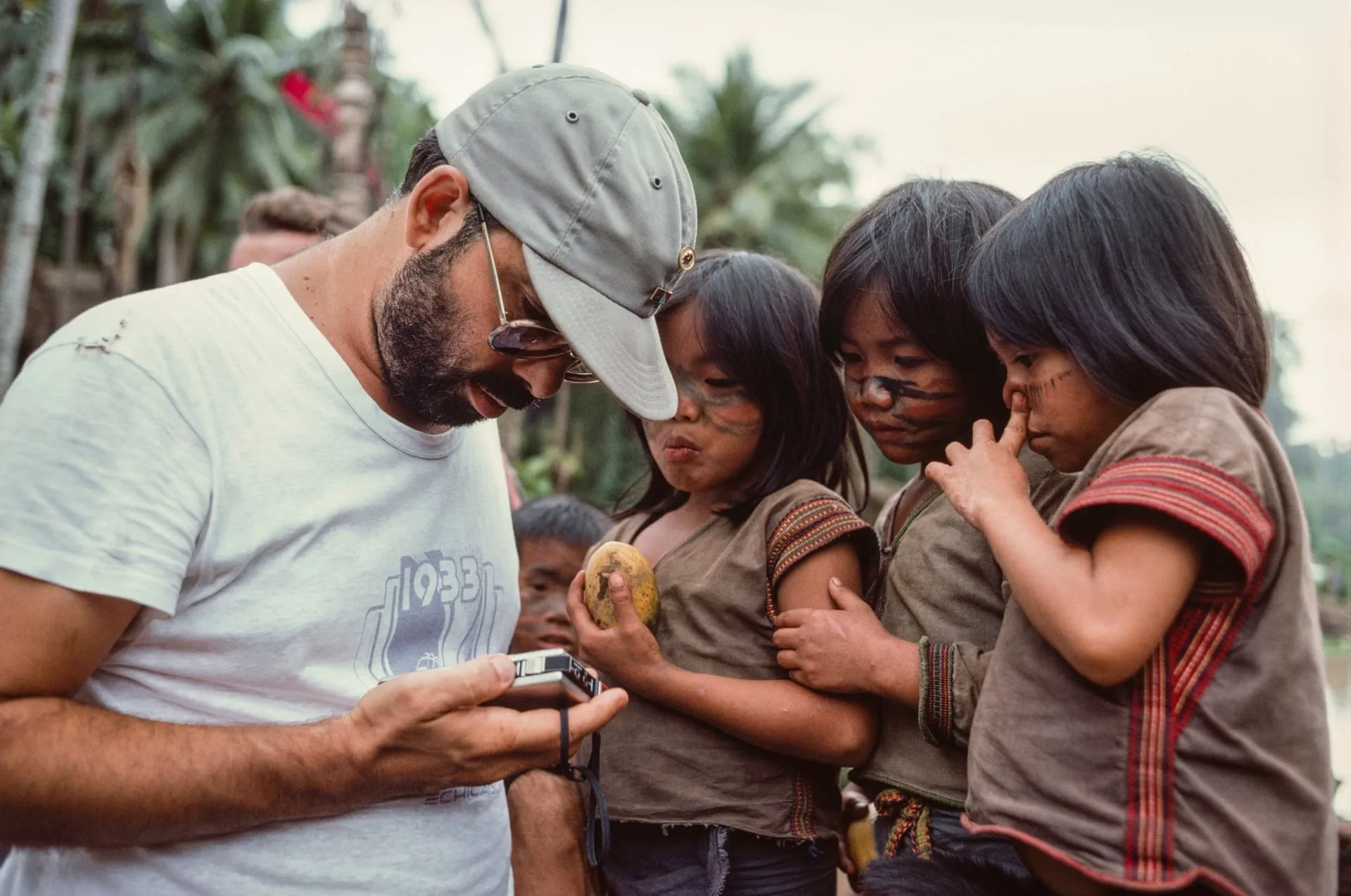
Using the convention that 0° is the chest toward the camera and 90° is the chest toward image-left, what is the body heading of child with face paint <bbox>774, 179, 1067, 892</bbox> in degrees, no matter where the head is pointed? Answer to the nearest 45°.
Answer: approximately 45°

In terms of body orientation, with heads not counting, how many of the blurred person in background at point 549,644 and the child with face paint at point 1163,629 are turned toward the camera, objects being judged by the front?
1

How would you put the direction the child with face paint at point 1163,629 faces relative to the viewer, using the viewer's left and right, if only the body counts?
facing to the left of the viewer

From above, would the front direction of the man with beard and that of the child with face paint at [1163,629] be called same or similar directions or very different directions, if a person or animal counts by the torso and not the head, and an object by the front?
very different directions

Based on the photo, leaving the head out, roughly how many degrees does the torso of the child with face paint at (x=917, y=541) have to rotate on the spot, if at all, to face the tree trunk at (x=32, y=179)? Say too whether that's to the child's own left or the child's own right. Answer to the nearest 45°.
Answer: approximately 90° to the child's own right

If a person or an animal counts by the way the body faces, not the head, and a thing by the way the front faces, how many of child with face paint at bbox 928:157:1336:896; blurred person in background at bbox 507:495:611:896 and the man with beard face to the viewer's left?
1

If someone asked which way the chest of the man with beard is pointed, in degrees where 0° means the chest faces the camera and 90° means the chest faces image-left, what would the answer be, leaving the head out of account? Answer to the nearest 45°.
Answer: approximately 315°

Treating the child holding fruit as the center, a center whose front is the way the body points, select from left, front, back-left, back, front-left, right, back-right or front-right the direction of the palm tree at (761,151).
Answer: back-right

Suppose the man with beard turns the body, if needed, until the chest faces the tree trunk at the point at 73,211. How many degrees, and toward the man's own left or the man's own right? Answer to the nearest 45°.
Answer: approximately 135° to the man's own left

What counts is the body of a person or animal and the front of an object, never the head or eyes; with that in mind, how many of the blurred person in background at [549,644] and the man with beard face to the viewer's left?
0

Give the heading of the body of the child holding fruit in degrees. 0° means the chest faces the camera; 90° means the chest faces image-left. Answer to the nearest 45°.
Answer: approximately 45°

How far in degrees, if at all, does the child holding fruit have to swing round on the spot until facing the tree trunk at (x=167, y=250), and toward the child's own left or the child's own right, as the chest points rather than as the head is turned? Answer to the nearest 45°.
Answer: approximately 90° to the child's own right

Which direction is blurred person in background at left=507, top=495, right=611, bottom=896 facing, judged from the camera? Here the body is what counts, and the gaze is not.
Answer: toward the camera

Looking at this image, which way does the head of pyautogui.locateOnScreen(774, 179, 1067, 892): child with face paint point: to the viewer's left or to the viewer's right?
to the viewer's left

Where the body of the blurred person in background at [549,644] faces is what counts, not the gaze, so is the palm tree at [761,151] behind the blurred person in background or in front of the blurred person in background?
behind
